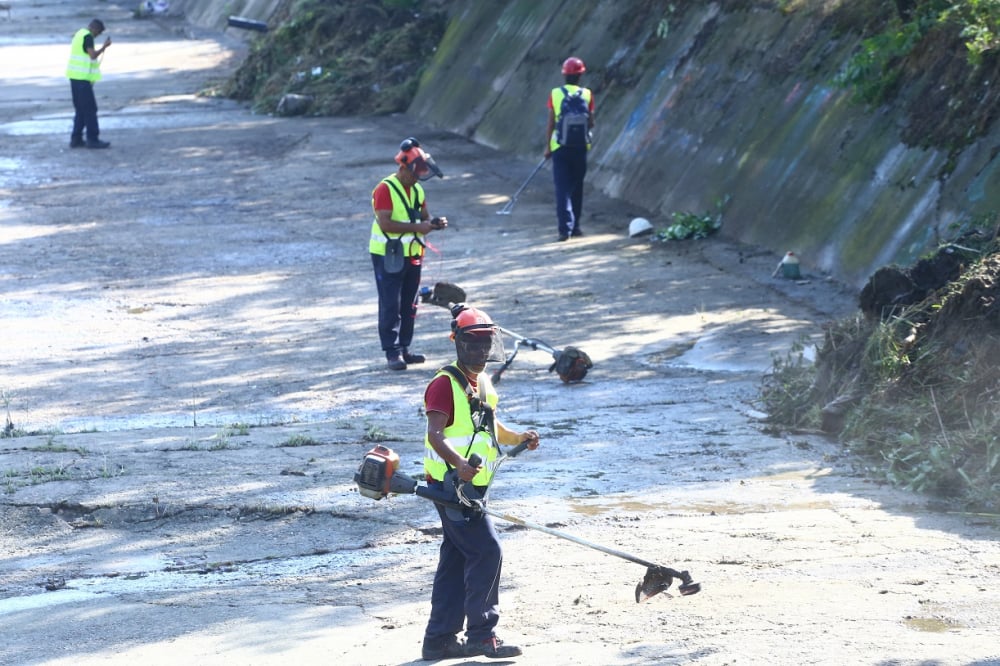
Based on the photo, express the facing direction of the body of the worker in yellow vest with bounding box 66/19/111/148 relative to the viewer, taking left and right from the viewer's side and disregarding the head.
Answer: facing to the right of the viewer

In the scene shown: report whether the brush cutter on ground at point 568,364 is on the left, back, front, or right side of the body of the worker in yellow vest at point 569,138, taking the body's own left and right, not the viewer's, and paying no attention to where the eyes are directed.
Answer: back

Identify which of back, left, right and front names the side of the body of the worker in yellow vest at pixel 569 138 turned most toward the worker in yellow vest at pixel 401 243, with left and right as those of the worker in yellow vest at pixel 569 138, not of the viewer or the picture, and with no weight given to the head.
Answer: back

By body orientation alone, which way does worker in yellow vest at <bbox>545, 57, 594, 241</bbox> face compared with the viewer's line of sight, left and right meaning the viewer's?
facing away from the viewer

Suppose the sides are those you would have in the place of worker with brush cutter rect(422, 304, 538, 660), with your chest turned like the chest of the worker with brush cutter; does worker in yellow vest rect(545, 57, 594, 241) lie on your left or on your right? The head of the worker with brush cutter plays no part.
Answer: on your left

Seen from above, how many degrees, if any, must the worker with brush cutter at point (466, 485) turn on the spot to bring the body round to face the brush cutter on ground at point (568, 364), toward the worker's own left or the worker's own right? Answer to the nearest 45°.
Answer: approximately 135° to the worker's own left

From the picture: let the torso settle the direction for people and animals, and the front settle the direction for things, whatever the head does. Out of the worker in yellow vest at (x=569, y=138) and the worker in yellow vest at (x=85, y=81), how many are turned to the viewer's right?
1

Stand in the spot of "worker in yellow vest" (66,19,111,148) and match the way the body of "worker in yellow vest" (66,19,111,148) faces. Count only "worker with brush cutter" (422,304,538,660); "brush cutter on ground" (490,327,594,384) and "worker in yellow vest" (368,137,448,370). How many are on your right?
3

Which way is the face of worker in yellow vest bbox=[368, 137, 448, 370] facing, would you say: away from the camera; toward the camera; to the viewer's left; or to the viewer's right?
to the viewer's right

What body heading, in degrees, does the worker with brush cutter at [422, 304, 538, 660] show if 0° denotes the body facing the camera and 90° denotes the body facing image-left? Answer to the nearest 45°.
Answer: approximately 315°

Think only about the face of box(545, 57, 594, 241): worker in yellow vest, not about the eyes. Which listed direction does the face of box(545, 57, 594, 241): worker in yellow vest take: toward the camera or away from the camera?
away from the camera

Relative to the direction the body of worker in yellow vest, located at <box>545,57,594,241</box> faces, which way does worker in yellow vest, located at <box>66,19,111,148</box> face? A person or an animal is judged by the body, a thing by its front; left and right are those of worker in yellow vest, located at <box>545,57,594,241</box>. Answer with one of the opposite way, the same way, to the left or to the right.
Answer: to the right
